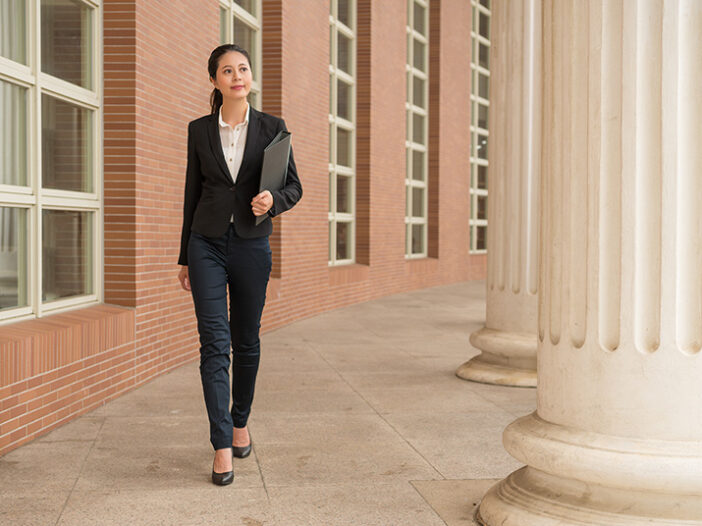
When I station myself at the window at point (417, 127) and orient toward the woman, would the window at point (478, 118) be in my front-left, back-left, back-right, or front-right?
back-left

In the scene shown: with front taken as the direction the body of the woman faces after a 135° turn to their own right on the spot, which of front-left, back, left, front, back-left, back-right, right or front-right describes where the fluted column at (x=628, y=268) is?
back

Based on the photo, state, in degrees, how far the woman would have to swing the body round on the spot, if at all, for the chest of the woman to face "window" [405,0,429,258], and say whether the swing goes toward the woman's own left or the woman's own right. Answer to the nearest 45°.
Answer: approximately 180°

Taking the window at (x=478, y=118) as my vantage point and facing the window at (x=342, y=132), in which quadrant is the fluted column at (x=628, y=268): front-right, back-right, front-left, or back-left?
front-left

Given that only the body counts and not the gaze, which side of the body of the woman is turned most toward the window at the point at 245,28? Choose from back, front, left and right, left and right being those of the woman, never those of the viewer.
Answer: back

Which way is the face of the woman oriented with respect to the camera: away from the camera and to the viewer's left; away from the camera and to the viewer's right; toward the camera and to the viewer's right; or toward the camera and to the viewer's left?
toward the camera and to the viewer's right

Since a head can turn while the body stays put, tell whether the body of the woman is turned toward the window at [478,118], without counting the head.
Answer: no

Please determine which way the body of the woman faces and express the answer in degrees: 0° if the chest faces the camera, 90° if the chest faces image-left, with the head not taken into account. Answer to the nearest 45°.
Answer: approximately 0°

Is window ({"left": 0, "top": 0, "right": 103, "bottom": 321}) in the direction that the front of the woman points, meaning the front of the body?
no
